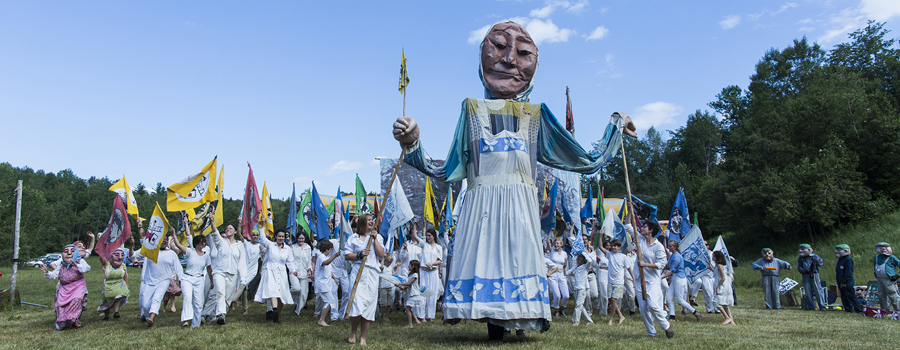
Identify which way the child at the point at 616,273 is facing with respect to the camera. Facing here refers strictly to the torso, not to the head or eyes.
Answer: toward the camera

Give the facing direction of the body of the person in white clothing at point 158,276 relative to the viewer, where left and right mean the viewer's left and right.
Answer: facing the viewer

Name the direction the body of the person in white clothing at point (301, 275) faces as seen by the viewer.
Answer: toward the camera

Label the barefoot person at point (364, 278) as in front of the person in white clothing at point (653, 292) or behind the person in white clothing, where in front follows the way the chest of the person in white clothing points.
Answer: in front

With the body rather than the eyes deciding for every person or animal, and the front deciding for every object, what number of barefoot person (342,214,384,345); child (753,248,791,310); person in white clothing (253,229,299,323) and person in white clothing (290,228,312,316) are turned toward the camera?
4

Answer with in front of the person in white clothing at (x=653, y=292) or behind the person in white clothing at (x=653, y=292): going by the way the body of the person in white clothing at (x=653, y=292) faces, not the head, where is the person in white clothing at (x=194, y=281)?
in front

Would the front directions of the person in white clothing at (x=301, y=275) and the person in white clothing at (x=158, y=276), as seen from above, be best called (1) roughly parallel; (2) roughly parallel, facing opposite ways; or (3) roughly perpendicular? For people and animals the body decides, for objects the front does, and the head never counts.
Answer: roughly parallel

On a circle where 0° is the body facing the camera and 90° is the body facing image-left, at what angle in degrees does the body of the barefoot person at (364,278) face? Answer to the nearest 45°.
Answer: approximately 0°

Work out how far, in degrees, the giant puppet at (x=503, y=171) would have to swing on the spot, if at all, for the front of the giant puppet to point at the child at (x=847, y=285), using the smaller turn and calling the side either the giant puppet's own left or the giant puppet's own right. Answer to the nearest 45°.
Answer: approximately 135° to the giant puppet's own left

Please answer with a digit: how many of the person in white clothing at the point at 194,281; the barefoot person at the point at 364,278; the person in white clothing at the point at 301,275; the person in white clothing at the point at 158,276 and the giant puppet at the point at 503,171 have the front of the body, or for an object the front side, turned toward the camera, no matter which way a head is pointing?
5

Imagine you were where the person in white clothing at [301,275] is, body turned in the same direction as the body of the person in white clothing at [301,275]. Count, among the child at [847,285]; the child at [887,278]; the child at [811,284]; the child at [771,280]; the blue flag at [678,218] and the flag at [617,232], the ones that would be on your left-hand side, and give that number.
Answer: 6

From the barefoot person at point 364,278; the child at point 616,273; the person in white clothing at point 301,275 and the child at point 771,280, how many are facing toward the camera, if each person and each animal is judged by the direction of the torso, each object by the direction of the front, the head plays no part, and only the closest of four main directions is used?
4

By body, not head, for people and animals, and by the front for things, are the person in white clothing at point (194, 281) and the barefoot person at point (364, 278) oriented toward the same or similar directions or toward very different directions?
same or similar directions

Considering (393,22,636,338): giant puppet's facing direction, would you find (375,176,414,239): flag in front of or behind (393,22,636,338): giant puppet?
behind

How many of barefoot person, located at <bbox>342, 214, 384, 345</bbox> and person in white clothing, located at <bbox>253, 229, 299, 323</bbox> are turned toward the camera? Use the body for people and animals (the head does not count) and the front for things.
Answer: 2
